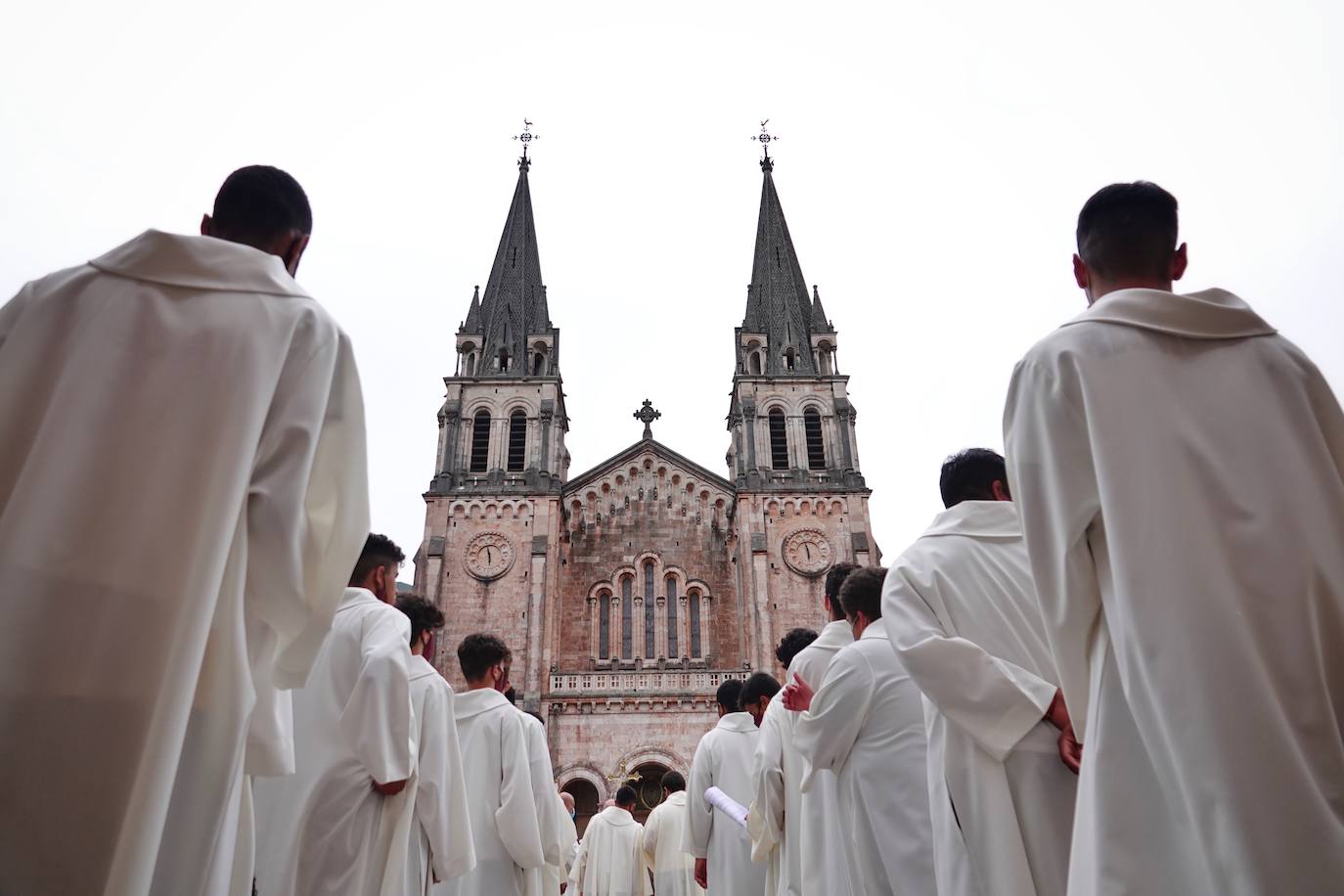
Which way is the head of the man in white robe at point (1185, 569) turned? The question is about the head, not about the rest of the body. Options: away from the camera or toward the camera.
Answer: away from the camera

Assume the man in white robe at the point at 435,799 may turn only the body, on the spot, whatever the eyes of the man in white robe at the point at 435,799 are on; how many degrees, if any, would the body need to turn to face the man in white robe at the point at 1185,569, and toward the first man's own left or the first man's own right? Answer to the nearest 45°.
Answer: approximately 90° to the first man's own right

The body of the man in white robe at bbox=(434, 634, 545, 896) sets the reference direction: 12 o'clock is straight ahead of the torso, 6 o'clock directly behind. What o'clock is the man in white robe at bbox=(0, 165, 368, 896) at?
the man in white robe at bbox=(0, 165, 368, 896) is roughly at 5 o'clock from the man in white robe at bbox=(434, 634, 545, 896).

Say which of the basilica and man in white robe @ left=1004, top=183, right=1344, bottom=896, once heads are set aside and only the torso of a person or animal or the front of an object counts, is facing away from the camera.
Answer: the man in white robe

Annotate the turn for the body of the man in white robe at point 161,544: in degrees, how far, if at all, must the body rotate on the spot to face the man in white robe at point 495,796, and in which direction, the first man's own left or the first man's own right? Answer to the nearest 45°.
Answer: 0° — they already face them

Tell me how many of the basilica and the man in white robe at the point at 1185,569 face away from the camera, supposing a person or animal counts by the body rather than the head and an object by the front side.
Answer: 1

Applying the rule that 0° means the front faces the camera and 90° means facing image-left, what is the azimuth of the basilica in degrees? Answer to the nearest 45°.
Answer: approximately 0°

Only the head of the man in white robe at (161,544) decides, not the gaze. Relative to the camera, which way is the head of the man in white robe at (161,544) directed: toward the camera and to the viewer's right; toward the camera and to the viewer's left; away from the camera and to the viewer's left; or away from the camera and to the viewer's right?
away from the camera and to the viewer's right

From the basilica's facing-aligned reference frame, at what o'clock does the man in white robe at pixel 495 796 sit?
The man in white robe is roughly at 12 o'clock from the basilica.

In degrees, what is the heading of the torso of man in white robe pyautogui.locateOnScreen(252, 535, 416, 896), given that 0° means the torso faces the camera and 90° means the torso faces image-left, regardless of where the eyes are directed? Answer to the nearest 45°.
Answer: approximately 225°

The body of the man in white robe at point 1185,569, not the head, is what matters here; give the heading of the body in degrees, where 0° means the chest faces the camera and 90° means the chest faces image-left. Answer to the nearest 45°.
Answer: approximately 180°

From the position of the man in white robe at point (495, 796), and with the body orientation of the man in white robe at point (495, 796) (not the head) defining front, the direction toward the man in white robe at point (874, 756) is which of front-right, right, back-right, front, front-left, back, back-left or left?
right
